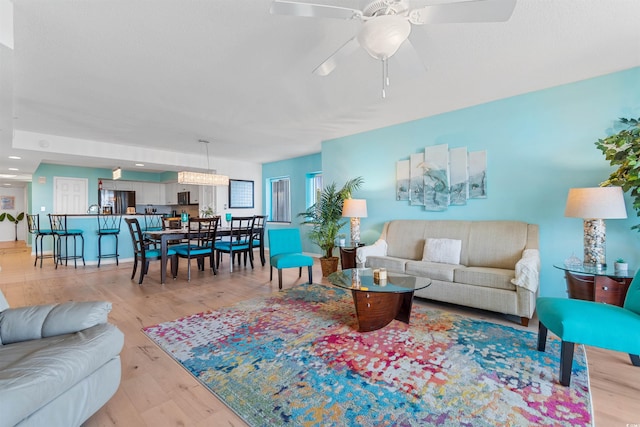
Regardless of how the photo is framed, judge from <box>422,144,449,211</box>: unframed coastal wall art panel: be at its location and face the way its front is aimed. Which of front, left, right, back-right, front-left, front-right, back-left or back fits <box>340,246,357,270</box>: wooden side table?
front-right

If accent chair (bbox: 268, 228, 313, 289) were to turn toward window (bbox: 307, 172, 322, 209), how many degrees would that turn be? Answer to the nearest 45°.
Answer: approximately 135° to its left

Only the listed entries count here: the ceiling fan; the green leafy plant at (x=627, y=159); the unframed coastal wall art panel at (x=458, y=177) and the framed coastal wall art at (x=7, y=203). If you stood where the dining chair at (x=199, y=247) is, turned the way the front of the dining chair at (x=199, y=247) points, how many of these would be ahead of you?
1

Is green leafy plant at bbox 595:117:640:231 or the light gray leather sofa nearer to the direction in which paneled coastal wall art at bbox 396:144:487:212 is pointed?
the light gray leather sofa

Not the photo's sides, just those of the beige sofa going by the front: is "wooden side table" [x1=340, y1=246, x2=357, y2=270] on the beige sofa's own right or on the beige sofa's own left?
on the beige sofa's own right

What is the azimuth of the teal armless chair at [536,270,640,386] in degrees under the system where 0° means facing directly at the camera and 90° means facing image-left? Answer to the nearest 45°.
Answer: approximately 45°

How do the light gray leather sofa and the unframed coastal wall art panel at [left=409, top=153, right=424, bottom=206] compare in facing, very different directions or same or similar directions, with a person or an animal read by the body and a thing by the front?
very different directions

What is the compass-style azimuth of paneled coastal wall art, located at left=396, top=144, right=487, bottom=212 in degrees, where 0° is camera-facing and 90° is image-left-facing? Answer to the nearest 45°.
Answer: approximately 45°

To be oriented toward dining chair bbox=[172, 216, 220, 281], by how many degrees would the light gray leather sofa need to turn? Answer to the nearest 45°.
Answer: approximately 90° to its left

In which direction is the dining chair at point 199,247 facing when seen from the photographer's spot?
facing away from the viewer and to the left of the viewer

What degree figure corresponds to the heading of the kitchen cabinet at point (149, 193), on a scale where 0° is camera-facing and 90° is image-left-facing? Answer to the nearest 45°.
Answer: approximately 0°

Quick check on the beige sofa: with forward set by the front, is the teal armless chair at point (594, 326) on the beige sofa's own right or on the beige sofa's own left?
on the beige sofa's own left

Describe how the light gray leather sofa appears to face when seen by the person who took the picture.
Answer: facing the viewer and to the right of the viewer
